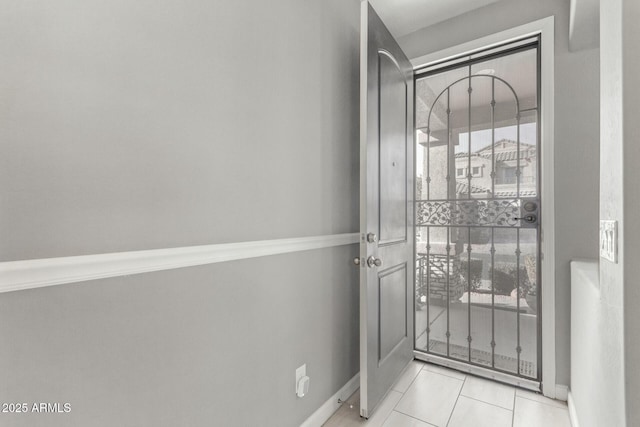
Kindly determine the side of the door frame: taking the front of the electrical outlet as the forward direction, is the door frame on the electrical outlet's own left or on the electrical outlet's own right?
on the electrical outlet's own left

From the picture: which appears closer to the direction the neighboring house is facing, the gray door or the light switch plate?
the light switch plate

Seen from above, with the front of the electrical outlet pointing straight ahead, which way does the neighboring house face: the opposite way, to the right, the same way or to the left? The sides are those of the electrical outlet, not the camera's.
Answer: to the right

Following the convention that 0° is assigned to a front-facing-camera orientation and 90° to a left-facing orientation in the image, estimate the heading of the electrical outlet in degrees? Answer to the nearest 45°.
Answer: approximately 315°

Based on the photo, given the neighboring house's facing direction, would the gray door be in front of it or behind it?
in front

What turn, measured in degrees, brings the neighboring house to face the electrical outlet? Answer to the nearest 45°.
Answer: approximately 45° to its right

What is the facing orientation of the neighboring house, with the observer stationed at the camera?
facing the viewer

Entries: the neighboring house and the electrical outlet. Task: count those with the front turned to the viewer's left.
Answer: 0

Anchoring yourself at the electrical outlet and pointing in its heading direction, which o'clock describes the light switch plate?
The light switch plate is roughly at 12 o'clock from the electrical outlet.

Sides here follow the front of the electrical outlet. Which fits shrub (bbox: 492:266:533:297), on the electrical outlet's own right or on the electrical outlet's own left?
on the electrical outlet's own left
